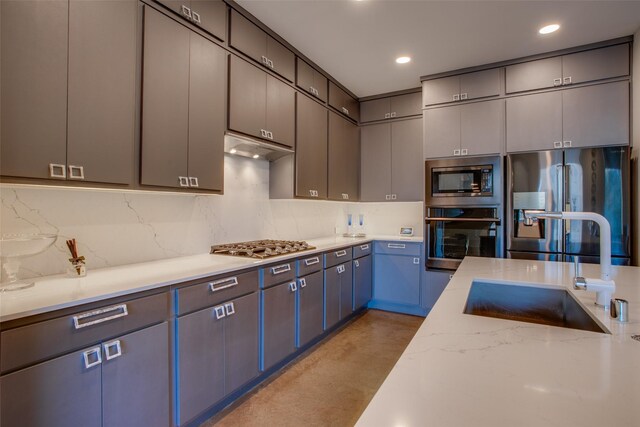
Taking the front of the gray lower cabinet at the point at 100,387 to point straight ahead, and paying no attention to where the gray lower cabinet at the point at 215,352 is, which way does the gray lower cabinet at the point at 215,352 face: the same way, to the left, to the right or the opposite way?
the same way

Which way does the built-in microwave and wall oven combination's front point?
toward the camera

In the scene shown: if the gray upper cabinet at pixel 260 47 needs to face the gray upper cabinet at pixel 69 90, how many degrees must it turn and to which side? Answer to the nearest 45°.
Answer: approximately 90° to its right

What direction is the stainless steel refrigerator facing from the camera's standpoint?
toward the camera

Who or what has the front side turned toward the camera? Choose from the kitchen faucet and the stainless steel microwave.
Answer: the stainless steel microwave

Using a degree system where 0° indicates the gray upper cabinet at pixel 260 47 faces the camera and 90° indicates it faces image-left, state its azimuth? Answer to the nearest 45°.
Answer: approximately 315°

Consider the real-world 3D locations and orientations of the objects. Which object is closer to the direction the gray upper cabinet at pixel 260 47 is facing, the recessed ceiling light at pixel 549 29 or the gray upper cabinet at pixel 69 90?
the recessed ceiling light

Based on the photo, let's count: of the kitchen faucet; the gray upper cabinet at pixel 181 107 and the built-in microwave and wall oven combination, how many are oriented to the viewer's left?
1

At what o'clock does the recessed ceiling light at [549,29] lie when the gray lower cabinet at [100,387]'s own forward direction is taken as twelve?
The recessed ceiling light is roughly at 11 o'clock from the gray lower cabinet.

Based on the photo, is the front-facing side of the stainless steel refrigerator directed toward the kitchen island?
yes

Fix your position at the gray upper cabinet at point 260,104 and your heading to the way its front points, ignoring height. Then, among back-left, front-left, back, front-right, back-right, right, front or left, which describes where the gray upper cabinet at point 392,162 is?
left

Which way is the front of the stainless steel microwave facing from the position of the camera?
facing the viewer

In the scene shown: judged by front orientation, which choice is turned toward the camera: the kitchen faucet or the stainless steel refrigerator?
the stainless steel refrigerator

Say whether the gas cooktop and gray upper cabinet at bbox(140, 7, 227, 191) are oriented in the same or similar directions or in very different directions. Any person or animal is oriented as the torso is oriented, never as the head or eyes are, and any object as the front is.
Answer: same or similar directions

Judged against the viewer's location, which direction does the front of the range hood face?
facing the viewer and to the right of the viewer

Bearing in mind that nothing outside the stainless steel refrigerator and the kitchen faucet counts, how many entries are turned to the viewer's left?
1

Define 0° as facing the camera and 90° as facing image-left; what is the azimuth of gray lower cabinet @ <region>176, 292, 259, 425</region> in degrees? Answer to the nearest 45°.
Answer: approximately 315°

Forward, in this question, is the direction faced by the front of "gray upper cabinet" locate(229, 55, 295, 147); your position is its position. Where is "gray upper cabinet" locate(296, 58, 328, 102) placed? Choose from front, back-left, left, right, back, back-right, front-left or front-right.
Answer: left
